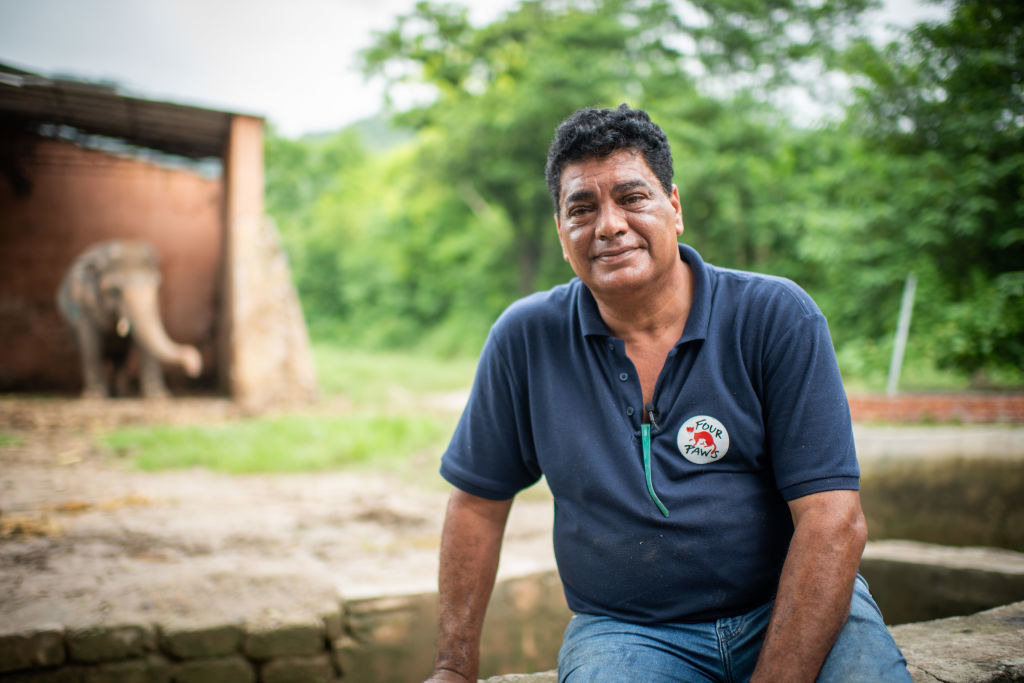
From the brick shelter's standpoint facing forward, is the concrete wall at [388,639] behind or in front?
in front

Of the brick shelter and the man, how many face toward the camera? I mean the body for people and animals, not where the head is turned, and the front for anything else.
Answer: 2

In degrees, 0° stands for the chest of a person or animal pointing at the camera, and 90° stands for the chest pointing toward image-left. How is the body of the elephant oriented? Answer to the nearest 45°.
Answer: approximately 315°

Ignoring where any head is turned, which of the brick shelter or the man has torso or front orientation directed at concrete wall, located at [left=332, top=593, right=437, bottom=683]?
the brick shelter

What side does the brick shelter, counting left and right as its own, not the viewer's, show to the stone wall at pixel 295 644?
front

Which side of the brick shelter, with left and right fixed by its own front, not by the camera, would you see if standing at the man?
front

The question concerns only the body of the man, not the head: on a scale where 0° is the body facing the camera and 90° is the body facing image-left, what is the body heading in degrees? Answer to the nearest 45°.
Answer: approximately 0°

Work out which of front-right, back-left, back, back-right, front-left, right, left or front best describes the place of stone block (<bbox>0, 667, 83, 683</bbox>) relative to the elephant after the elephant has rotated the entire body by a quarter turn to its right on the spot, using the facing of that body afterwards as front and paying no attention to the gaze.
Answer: front-left

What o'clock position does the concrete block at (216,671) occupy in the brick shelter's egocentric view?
The concrete block is roughly at 12 o'clock from the brick shelter.
